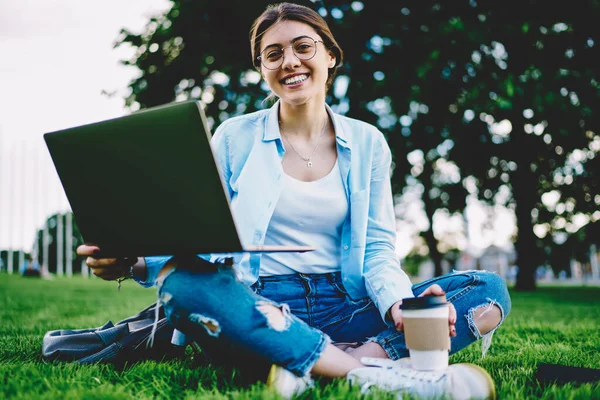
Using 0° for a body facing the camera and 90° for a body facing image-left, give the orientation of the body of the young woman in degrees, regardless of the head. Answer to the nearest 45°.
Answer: approximately 0°
